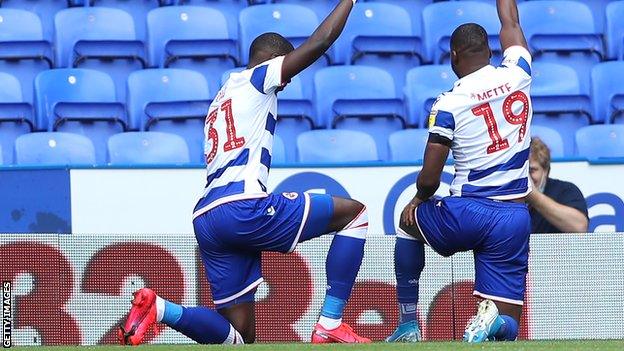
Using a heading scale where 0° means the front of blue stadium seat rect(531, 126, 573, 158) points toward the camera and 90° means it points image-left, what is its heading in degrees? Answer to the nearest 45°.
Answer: approximately 0°

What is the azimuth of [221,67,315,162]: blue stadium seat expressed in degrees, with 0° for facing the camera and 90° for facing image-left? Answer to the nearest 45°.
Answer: approximately 0°

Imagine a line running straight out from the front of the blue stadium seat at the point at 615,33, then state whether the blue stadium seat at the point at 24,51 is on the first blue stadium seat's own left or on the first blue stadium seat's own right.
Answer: on the first blue stadium seat's own right

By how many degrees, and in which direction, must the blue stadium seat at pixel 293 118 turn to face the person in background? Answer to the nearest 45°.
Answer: approximately 45° to its left

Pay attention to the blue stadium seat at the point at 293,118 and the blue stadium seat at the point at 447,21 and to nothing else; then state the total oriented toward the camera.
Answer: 2

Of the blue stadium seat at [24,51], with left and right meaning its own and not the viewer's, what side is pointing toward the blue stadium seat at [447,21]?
left

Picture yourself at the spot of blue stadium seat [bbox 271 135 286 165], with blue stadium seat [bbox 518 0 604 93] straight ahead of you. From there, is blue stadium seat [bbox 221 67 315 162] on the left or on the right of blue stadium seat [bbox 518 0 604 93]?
left
